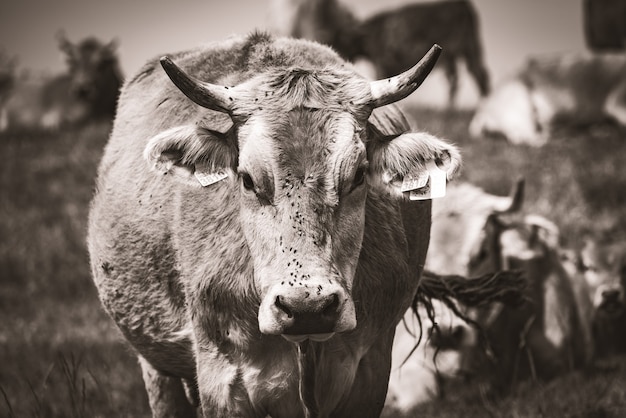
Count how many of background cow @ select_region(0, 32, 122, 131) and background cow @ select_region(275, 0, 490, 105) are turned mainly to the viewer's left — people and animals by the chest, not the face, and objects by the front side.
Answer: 1

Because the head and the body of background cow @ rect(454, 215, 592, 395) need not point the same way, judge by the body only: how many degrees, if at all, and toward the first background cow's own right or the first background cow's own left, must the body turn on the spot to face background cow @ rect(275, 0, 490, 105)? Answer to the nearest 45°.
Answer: approximately 135° to the first background cow's own right

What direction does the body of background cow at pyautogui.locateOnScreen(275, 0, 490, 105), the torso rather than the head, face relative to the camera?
to the viewer's left

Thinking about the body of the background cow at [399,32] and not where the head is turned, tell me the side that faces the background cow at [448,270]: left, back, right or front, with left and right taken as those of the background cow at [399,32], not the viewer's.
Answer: left

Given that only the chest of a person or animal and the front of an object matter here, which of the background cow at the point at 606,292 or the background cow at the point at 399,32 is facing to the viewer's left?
the background cow at the point at 399,32
